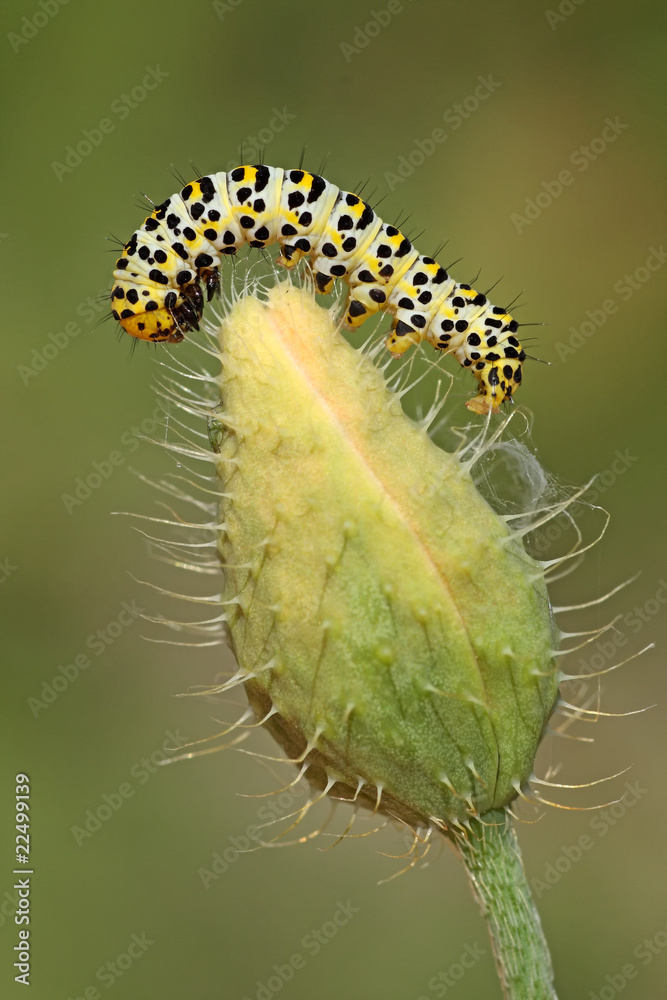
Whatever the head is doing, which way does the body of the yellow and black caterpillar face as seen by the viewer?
to the viewer's left
